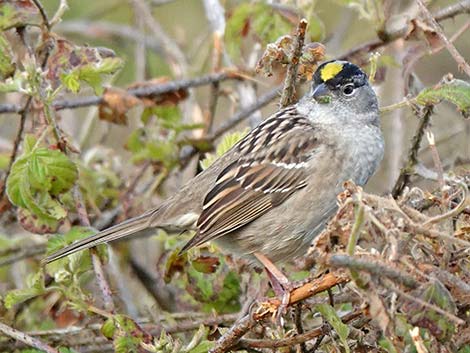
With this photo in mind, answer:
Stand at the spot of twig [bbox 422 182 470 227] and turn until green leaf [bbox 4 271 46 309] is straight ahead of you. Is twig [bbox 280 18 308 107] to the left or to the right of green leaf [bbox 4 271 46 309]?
right

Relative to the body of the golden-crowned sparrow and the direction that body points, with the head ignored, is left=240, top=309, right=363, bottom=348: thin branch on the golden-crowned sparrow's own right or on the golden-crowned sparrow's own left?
on the golden-crowned sparrow's own right

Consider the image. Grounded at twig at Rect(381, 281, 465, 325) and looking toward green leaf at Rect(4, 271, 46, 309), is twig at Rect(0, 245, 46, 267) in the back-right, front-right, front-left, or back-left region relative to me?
front-right

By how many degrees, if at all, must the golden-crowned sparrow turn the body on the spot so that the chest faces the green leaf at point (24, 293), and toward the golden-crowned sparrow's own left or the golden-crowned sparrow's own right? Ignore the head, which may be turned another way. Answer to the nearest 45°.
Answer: approximately 135° to the golden-crowned sparrow's own right

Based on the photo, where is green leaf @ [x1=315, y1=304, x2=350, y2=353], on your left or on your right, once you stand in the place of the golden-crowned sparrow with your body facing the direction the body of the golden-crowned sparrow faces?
on your right

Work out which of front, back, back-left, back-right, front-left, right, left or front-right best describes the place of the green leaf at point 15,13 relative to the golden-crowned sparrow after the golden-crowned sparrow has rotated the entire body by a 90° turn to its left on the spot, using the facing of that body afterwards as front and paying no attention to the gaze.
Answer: left

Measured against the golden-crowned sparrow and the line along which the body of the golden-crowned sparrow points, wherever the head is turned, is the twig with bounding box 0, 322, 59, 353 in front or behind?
behind

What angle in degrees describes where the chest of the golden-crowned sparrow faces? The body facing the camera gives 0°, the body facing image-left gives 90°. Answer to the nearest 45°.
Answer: approximately 270°
